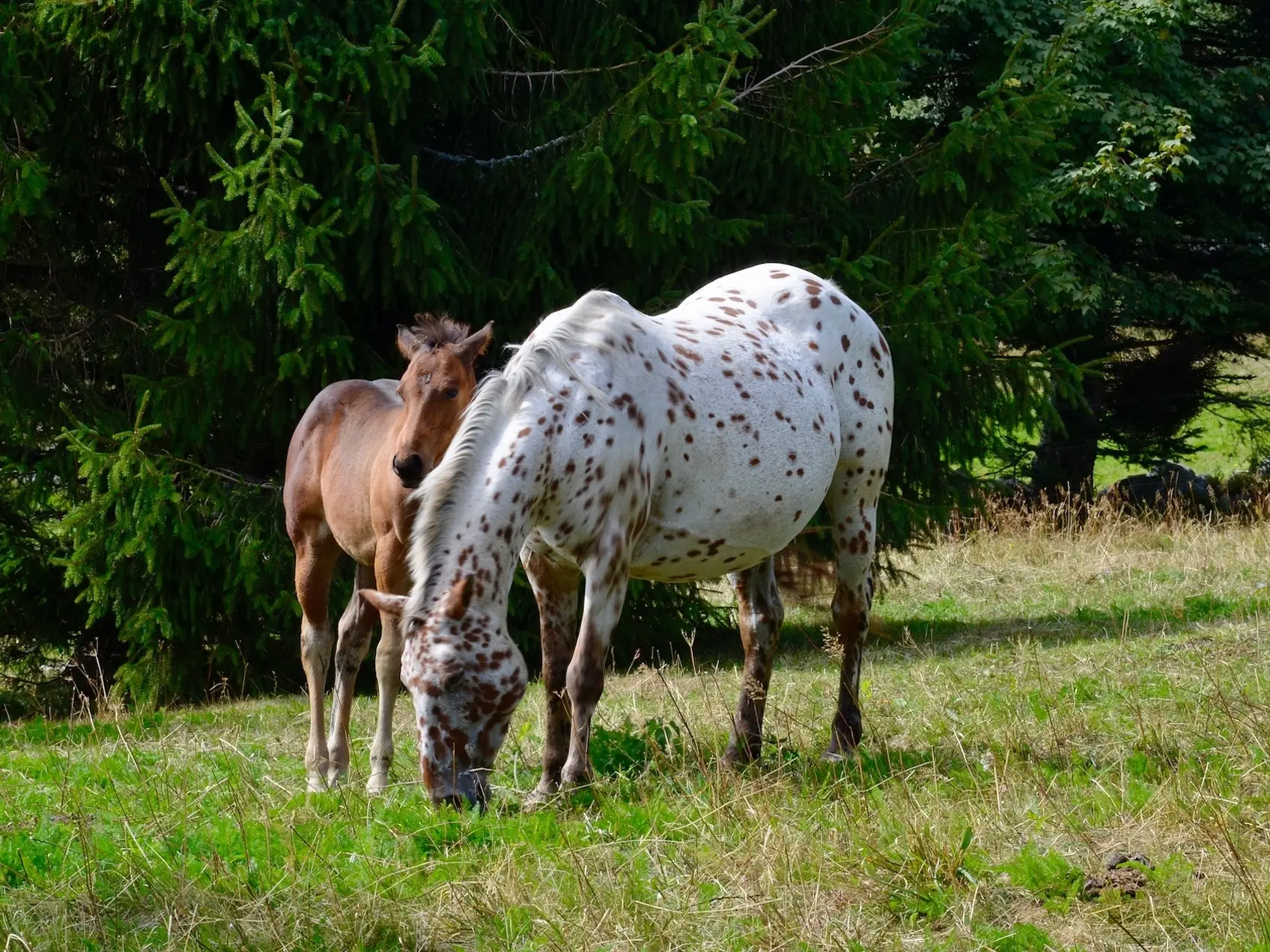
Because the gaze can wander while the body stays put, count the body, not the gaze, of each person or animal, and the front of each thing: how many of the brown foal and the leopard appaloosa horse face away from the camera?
0

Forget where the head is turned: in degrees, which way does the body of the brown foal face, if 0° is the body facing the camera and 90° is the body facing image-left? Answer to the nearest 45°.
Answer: approximately 315°

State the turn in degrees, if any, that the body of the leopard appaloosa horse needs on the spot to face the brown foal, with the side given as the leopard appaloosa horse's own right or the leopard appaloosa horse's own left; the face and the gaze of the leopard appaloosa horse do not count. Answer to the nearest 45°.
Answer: approximately 90° to the leopard appaloosa horse's own right

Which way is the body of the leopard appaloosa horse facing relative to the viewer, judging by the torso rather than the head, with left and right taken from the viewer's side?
facing the viewer and to the left of the viewer

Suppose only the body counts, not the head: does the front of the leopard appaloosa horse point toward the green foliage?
no
